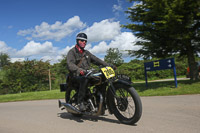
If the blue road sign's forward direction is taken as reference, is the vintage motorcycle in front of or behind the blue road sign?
in front

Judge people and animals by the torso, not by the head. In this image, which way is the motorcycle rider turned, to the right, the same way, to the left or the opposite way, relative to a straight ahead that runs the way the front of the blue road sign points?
to the left

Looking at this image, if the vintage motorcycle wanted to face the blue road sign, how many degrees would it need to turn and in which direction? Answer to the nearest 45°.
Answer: approximately 90° to its left

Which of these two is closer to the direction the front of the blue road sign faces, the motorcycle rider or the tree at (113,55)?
the motorcycle rider

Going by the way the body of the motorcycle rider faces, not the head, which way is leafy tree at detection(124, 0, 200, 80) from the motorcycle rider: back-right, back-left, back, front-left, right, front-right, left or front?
left

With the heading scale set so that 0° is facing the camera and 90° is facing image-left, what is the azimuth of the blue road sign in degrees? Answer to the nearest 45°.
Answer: approximately 45°

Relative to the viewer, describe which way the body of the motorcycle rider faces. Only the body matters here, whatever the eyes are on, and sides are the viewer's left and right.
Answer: facing the viewer and to the right of the viewer

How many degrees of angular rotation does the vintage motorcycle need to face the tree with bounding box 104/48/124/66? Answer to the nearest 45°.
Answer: approximately 135° to its left
